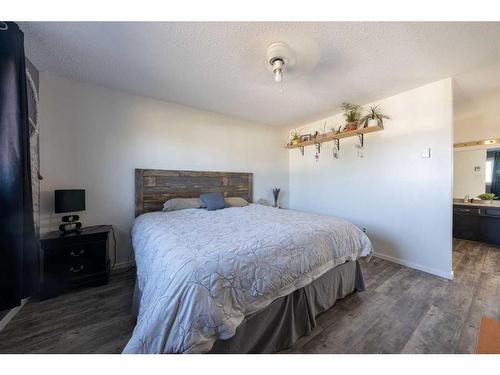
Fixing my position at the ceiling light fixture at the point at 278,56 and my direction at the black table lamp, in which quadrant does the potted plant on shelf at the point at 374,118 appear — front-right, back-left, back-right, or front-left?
back-right

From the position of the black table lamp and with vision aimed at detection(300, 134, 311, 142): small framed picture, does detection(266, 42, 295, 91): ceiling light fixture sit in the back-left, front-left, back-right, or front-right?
front-right

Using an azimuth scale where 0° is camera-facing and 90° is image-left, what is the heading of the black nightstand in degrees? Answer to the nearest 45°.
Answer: approximately 315°

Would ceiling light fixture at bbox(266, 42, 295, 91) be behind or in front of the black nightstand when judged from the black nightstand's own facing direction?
in front

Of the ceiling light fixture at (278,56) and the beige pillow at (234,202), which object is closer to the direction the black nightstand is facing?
the ceiling light fixture
